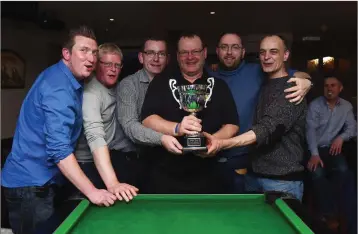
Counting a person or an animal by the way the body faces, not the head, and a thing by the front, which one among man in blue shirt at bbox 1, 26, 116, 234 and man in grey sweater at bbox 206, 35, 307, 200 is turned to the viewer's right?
the man in blue shirt

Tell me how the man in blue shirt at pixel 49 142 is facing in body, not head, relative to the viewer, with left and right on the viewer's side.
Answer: facing to the right of the viewer

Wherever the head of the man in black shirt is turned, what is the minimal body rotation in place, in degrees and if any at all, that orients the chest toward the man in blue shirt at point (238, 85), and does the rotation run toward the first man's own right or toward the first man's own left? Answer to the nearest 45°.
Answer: approximately 135° to the first man's own left
